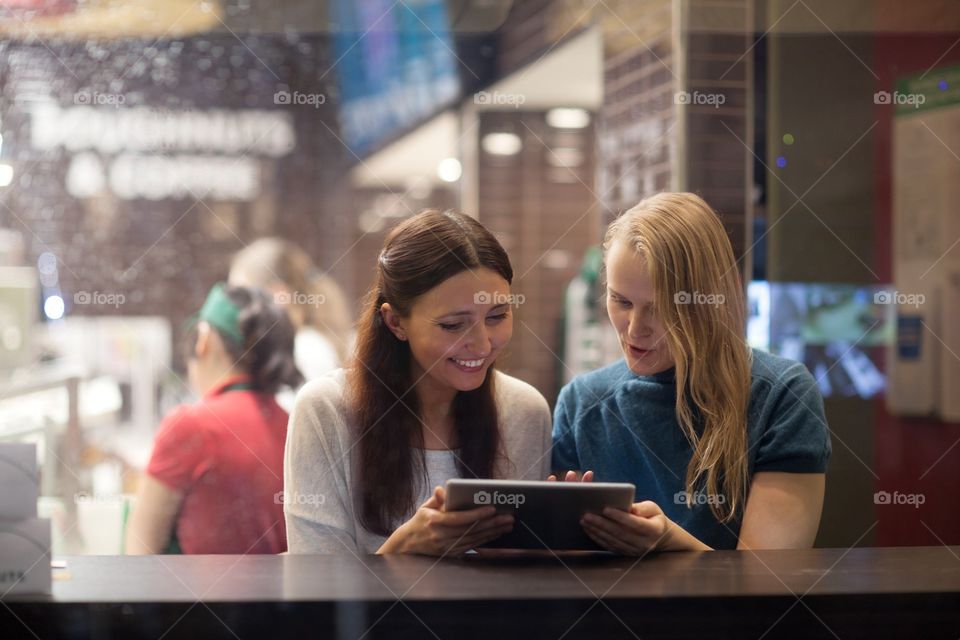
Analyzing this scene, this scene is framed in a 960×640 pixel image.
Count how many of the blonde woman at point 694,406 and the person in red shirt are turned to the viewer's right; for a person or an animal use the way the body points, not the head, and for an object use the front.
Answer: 0

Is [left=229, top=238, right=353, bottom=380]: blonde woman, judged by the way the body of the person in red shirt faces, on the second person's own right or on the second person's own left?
on the second person's own right

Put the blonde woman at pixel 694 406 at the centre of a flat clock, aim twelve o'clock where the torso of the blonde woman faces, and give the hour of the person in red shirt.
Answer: The person in red shirt is roughly at 4 o'clock from the blonde woman.

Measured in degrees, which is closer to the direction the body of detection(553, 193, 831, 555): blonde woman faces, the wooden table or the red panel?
the wooden table

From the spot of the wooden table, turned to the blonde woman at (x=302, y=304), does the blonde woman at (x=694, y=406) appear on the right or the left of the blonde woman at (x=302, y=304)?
right

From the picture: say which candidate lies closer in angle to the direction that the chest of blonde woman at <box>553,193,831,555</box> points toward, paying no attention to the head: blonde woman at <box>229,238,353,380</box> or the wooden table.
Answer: the wooden table

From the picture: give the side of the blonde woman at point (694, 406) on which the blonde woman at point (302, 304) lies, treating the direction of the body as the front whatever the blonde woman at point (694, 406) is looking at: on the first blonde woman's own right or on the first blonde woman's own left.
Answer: on the first blonde woman's own right

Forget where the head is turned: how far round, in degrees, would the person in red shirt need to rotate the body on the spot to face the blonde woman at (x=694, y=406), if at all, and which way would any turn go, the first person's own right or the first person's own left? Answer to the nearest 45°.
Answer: approximately 180°

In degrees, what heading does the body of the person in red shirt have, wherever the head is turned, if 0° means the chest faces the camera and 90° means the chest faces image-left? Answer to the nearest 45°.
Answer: approximately 135°

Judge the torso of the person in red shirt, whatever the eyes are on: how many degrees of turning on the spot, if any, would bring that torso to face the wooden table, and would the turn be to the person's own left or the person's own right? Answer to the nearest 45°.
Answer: approximately 135° to the person's own left

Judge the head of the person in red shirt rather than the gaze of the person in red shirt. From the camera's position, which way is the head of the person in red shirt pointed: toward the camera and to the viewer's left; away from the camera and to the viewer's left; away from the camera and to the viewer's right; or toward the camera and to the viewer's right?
away from the camera and to the viewer's left
